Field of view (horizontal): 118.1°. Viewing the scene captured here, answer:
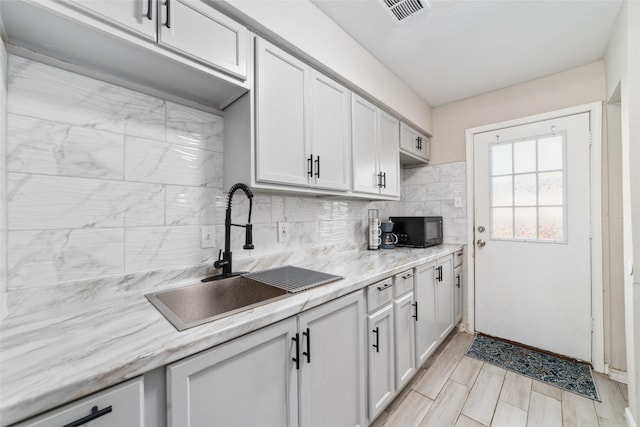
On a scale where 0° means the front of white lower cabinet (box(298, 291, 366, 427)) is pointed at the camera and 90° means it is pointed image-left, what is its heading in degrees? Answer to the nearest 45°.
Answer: approximately 315°

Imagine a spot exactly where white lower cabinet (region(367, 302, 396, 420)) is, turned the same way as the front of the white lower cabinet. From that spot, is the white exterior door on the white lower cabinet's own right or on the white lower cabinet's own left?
on the white lower cabinet's own left

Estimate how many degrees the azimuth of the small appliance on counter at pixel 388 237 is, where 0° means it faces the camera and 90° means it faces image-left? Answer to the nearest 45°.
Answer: approximately 315°

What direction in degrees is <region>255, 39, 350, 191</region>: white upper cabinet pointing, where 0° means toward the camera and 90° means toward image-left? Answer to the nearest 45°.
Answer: approximately 315°

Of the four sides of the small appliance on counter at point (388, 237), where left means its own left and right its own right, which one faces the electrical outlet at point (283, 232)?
right

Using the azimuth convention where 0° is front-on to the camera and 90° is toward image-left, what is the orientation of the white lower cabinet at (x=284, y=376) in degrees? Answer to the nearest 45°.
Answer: approximately 315°

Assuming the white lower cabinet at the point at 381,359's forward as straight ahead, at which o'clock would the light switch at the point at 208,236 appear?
The light switch is roughly at 4 o'clock from the white lower cabinet.

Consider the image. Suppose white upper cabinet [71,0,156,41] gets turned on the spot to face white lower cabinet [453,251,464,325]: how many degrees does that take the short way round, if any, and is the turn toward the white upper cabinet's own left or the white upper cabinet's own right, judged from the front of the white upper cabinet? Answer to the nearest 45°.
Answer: approximately 45° to the white upper cabinet's own left

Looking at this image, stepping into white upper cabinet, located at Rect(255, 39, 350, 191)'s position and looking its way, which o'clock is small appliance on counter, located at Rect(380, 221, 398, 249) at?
The small appliance on counter is roughly at 9 o'clock from the white upper cabinet.
